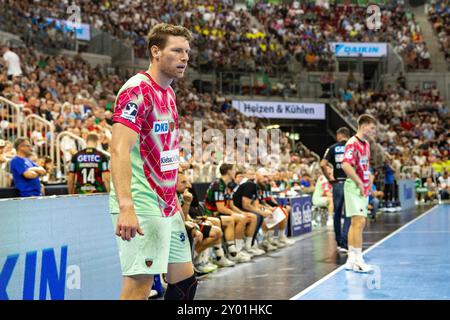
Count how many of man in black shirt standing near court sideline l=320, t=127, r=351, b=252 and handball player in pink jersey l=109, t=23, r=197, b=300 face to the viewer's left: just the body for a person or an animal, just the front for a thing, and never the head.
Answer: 0

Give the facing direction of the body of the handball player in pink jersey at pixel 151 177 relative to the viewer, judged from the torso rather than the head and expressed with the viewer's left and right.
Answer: facing the viewer and to the right of the viewer

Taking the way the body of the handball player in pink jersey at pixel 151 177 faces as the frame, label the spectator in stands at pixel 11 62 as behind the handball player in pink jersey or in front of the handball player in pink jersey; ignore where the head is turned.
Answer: behind

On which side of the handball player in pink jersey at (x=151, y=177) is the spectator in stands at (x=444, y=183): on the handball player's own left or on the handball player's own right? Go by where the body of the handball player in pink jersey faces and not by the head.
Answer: on the handball player's own left

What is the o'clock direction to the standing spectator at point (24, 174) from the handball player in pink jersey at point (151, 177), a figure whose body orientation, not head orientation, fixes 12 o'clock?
The standing spectator is roughly at 7 o'clock from the handball player in pink jersey.
